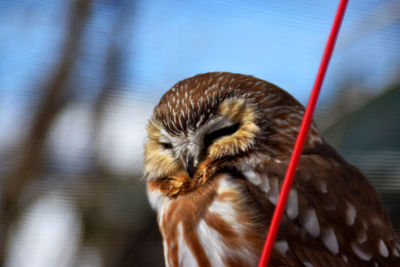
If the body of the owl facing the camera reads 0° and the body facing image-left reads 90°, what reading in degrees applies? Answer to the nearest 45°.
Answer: approximately 45°
